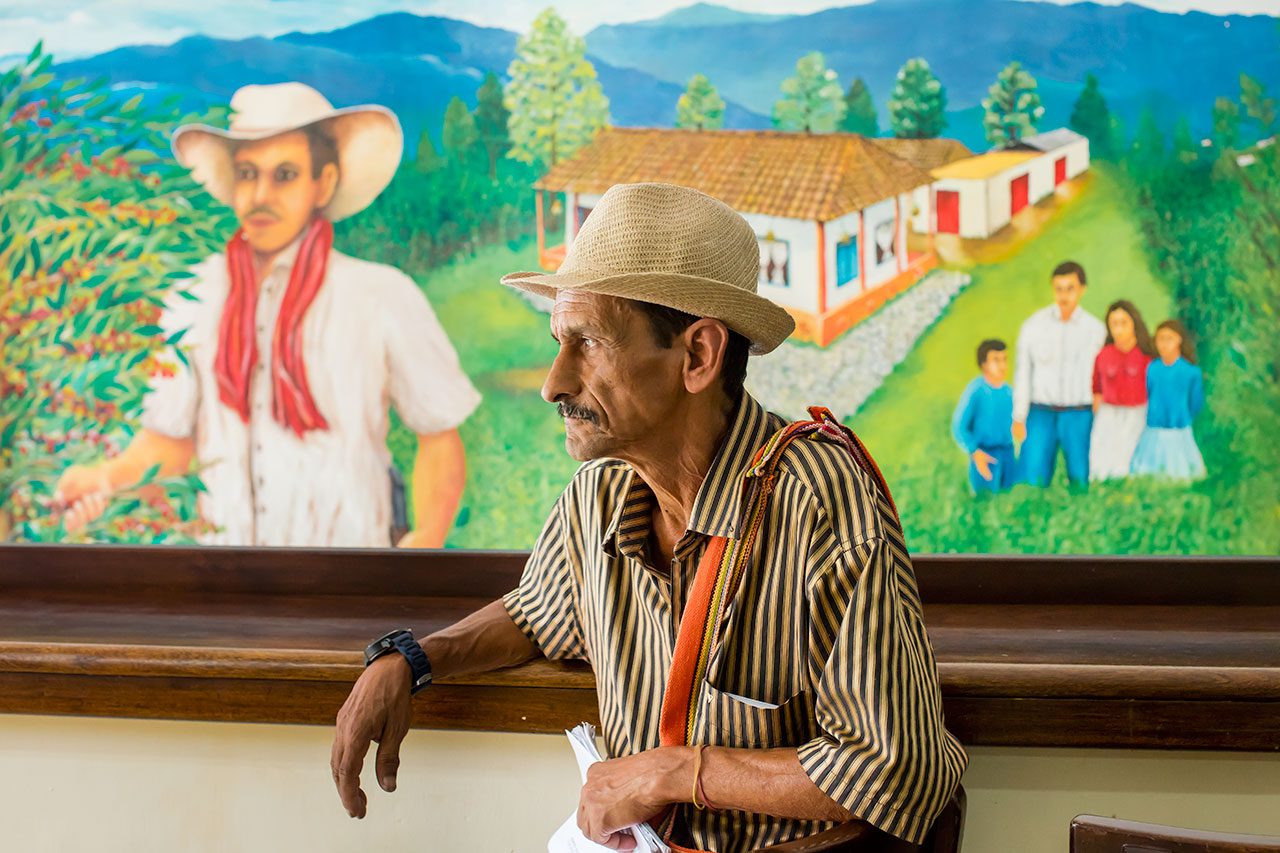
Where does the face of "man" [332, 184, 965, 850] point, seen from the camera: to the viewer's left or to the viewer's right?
to the viewer's left
